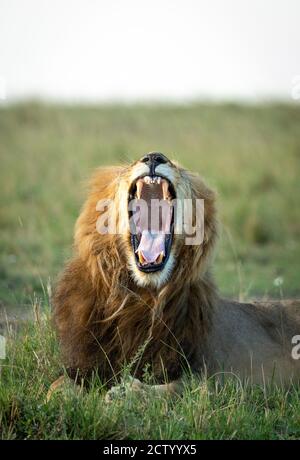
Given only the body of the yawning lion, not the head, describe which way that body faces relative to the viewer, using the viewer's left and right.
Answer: facing the viewer and to the left of the viewer
